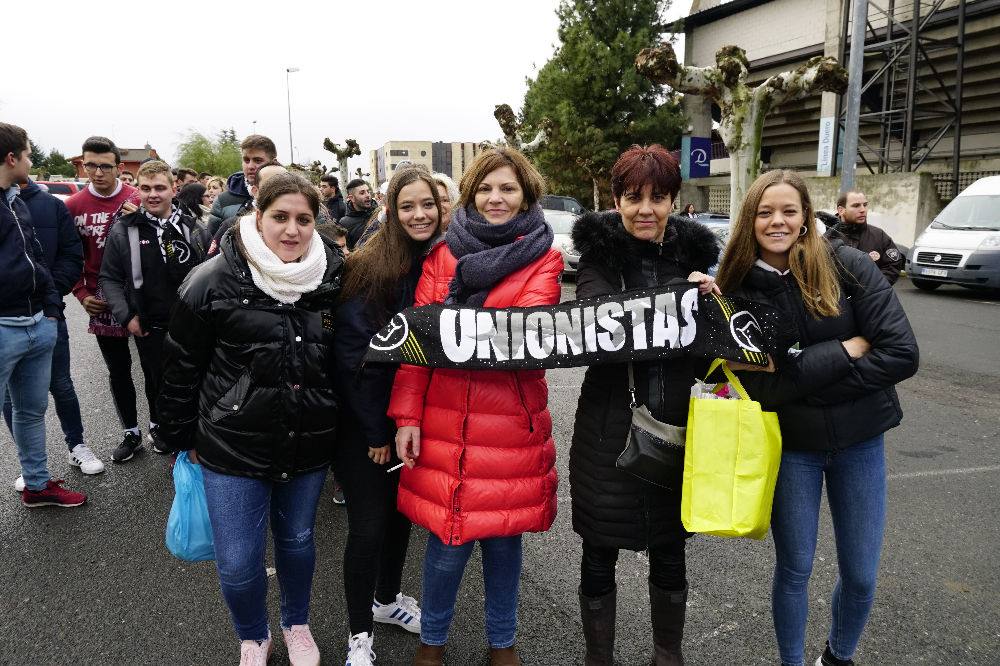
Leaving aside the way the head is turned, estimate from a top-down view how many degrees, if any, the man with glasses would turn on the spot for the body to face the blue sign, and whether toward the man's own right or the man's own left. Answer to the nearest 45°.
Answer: approximately 135° to the man's own left

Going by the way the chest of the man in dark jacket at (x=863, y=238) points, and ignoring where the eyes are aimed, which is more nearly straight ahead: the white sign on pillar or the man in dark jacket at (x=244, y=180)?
the man in dark jacket

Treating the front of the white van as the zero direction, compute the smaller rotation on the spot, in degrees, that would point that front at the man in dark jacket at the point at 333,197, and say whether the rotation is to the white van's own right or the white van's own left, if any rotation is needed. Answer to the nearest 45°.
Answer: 0° — it already faces them

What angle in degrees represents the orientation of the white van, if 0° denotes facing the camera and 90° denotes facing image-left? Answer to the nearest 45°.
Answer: approximately 45°

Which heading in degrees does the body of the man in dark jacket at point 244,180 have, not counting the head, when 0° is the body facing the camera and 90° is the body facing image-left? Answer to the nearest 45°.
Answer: approximately 315°

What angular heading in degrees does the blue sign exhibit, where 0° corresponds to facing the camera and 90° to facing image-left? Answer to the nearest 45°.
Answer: approximately 0°
